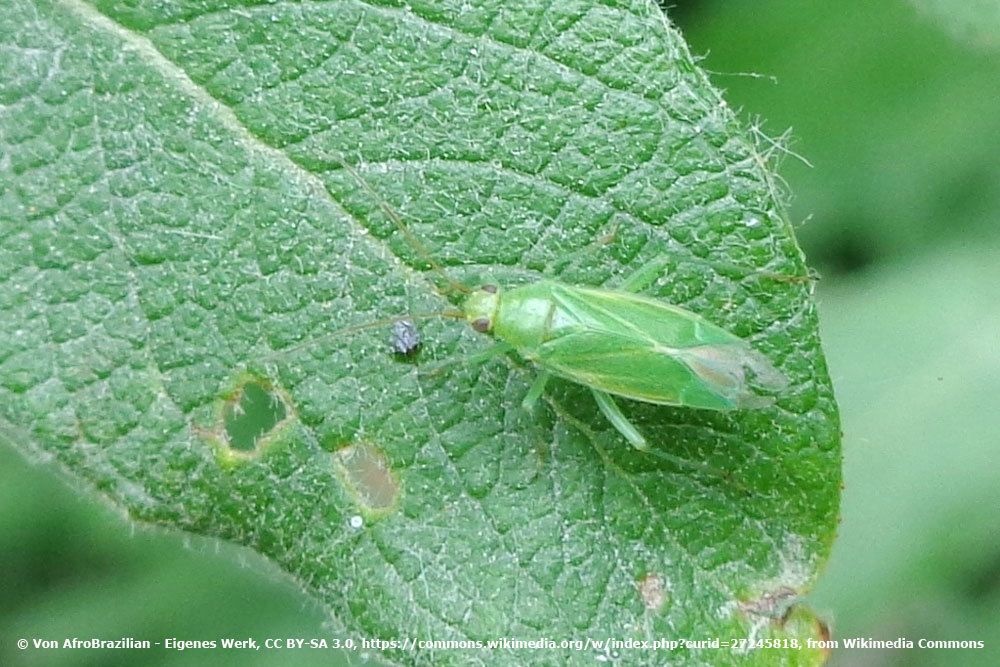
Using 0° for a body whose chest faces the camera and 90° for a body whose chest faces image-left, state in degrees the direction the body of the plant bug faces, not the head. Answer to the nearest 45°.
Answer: approximately 90°

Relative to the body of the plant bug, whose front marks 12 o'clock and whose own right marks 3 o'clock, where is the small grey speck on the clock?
The small grey speck is roughly at 11 o'clock from the plant bug.
